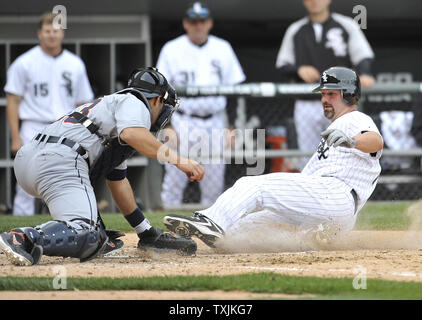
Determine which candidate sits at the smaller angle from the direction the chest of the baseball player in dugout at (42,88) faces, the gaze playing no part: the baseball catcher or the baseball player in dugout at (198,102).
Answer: the baseball catcher

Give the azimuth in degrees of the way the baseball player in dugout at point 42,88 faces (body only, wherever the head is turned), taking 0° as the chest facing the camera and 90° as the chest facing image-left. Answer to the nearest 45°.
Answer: approximately 0°

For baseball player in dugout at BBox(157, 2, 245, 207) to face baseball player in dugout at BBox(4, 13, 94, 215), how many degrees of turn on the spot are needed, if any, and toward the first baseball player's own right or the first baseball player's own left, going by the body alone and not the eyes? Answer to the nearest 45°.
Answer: approximately 90° to the first baseball player's own right

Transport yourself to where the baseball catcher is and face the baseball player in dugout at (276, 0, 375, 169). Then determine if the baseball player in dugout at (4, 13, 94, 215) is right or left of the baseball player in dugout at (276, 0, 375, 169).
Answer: left

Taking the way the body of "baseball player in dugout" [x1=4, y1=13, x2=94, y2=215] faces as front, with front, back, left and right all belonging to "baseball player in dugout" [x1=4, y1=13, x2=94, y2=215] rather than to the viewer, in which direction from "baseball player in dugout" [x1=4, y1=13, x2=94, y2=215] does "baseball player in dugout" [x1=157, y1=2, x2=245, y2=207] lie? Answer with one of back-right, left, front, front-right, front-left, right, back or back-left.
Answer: left

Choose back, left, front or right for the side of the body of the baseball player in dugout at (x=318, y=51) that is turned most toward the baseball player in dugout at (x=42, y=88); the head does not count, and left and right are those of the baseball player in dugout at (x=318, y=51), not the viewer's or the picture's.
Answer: right

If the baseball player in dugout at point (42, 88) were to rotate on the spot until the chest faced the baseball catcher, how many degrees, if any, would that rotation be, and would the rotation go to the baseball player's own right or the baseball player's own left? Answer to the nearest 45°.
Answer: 0° — they already face them

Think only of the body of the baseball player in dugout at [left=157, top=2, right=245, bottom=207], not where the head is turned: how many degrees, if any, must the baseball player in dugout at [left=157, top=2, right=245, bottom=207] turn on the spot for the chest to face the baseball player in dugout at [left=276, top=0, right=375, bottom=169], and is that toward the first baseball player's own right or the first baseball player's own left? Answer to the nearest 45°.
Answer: approximately 90° to the first baseball player's own left
